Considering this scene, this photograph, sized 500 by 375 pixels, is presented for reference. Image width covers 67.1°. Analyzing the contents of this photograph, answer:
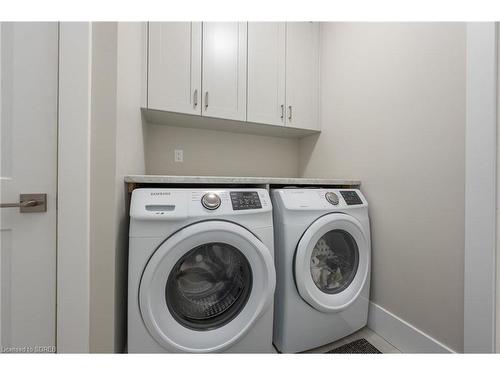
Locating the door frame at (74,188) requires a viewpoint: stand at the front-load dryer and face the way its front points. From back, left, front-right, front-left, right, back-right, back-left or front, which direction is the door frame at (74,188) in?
right

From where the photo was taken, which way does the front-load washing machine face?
toward the camera

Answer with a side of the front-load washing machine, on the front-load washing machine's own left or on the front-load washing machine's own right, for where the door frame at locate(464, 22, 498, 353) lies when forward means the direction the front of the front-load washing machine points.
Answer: on the front-load washing machine's own left

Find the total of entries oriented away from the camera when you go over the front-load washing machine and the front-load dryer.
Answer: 0

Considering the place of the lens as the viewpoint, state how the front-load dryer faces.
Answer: facing the viewer and to the right of the viewer

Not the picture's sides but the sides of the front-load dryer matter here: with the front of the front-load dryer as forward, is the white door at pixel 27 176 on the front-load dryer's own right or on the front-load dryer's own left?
on the front-load dryer's own right
